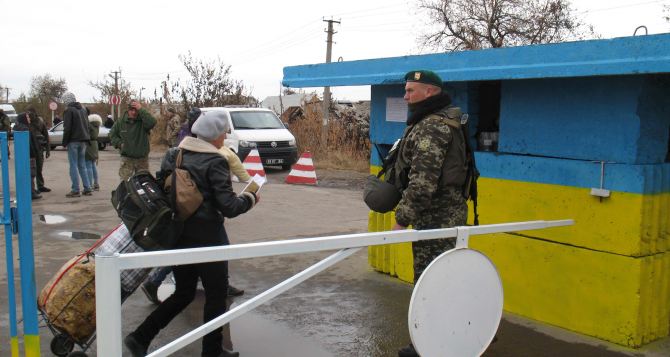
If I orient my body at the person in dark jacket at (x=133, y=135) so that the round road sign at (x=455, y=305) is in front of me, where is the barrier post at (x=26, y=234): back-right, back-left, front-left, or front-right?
front-right

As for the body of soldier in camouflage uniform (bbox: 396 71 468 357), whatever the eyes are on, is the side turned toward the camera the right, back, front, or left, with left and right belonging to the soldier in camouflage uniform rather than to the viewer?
left

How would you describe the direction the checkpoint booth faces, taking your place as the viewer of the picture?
facing the viewer and to the left of the viewer

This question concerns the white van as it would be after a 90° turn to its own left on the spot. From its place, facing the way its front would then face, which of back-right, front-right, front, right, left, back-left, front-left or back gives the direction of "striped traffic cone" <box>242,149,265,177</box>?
back-right

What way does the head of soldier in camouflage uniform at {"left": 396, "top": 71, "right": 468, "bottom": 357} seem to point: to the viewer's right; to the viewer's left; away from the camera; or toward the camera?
to the viewer's left

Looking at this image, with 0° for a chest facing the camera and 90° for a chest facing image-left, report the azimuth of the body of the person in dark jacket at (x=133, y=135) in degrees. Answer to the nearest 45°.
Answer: approximately 0°

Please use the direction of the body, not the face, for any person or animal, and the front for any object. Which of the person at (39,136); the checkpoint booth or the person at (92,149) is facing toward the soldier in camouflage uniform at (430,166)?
the checkpoint booth

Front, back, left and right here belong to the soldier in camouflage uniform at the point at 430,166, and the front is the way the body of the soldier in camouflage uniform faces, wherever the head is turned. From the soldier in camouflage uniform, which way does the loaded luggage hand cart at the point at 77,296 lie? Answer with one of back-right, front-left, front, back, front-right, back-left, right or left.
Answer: front

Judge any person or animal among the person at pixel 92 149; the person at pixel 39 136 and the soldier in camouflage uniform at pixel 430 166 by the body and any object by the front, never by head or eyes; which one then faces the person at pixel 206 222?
the soldier in camouflage uniform

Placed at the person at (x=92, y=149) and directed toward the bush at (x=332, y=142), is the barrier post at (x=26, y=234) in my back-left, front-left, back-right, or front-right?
back-right

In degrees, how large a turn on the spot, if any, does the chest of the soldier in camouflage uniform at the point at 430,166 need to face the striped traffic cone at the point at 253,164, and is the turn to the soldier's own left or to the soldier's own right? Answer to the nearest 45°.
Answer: approximately 90° to the soldier's own right

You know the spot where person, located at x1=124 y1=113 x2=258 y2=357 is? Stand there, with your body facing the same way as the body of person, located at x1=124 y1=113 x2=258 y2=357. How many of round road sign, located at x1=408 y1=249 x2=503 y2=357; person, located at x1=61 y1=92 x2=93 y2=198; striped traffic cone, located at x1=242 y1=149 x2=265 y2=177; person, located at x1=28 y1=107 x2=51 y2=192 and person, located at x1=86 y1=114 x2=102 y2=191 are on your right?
1
